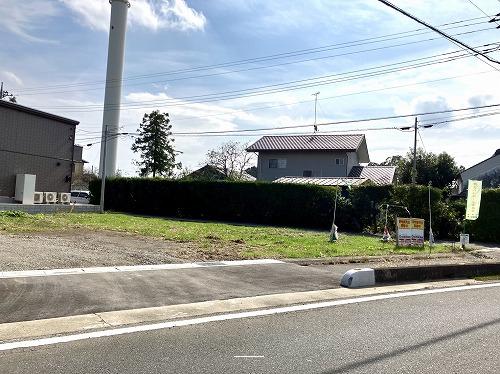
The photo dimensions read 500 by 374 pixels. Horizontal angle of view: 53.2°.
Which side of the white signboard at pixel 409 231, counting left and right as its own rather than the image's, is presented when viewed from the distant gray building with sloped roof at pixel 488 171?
back

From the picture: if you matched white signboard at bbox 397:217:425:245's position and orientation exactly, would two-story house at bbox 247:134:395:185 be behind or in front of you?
behind

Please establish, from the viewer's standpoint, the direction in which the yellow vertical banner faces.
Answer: facing the viewer

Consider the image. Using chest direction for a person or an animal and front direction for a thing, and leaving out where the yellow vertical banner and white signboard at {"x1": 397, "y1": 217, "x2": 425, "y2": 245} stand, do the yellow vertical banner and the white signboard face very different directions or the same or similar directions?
same or similar directions

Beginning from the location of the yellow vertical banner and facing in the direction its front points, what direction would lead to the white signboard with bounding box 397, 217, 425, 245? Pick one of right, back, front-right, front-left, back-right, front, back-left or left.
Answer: front-right

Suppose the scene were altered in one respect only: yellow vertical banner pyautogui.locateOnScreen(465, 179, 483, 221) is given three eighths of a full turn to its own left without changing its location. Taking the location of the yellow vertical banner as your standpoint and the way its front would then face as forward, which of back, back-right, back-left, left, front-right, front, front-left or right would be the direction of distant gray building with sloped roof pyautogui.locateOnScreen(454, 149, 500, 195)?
front-left

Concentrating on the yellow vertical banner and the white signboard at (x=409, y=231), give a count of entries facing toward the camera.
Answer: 2

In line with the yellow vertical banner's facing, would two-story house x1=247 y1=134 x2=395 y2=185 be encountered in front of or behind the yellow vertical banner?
behind

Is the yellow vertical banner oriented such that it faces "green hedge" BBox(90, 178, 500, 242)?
no

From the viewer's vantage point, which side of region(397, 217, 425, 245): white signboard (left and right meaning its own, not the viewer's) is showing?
front

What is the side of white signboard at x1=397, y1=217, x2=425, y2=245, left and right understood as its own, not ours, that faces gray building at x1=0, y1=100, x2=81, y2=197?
right

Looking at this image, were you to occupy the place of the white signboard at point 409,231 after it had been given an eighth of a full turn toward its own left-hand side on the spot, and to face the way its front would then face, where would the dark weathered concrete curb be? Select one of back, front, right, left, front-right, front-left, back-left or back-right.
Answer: front-right

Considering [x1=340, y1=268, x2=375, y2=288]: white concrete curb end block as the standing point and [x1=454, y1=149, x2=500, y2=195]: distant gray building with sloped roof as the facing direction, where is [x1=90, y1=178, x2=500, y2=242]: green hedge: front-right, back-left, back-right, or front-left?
front-left

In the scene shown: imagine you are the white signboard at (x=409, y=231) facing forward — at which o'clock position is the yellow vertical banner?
The yellow vertical banner is roughly at 8 o'clock from the white signboard.

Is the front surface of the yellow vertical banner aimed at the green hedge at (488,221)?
no

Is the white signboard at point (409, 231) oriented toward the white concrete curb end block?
yes
